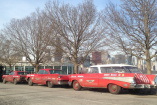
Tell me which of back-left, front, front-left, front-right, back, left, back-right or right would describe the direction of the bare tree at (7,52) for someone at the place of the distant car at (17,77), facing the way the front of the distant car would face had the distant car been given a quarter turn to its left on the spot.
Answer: back-right

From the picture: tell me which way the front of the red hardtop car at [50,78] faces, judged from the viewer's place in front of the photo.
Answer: facing away from the viewer and to the left of the viewer

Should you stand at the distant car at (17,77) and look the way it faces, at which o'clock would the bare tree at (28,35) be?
The bare tree is roughly at 2 o'clock from the distant car.

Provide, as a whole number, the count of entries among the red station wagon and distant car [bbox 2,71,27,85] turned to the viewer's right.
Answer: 0

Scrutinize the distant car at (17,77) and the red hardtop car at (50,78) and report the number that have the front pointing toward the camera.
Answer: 0

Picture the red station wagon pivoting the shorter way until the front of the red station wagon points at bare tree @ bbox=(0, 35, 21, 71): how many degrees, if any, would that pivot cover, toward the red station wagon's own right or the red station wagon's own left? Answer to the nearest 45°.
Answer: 0° — it already faces it
